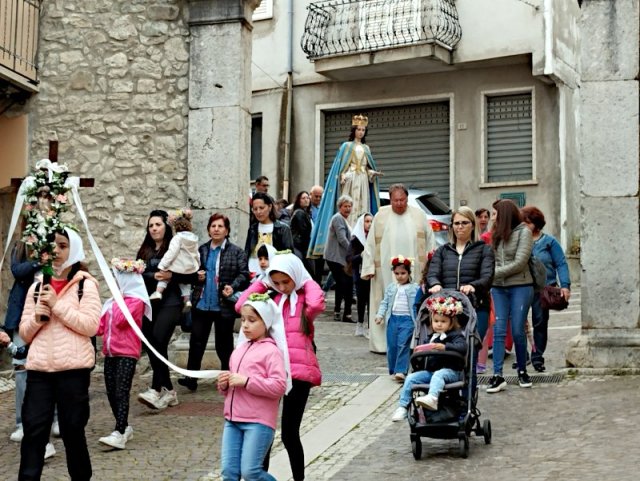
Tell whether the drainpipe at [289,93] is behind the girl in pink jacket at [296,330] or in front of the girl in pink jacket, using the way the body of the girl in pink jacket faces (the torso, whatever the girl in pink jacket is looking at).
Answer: behind

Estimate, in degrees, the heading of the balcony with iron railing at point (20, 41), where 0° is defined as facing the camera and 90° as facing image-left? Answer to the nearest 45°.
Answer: approximately 315°

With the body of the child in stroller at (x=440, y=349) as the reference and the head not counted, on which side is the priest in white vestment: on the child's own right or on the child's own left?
on the child's own right

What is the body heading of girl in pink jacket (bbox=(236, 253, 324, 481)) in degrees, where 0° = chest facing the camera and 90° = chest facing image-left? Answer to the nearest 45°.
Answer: approximately 45°

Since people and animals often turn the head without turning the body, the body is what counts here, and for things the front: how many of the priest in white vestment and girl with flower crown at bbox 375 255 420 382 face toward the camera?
2

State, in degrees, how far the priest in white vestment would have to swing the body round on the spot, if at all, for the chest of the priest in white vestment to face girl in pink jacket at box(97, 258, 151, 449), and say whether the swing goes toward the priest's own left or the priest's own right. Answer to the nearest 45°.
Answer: approximately 45° to the priest's own right
